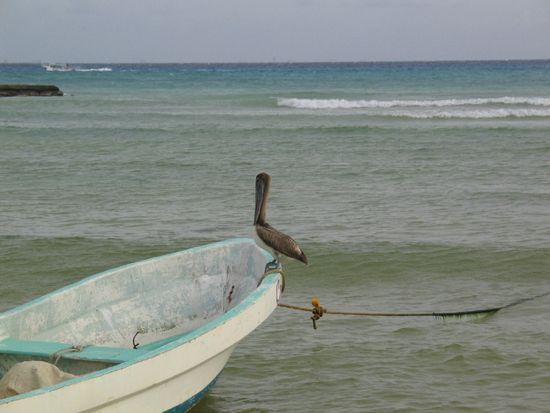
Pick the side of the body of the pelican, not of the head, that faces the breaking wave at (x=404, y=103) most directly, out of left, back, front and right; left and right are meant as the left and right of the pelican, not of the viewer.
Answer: right

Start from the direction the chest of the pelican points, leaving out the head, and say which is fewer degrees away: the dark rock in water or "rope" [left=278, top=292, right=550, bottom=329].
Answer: the dark rock in water

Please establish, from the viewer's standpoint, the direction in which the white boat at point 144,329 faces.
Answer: facing away from the viewer and to the right of the viewer

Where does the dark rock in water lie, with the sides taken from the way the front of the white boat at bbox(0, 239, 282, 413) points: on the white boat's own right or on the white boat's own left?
on the white boat's own left

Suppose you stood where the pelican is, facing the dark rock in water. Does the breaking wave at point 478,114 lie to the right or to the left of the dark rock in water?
right

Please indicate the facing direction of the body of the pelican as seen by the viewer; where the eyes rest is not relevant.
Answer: to the viewer's left

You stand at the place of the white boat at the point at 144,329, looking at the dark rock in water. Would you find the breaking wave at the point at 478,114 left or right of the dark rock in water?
right
